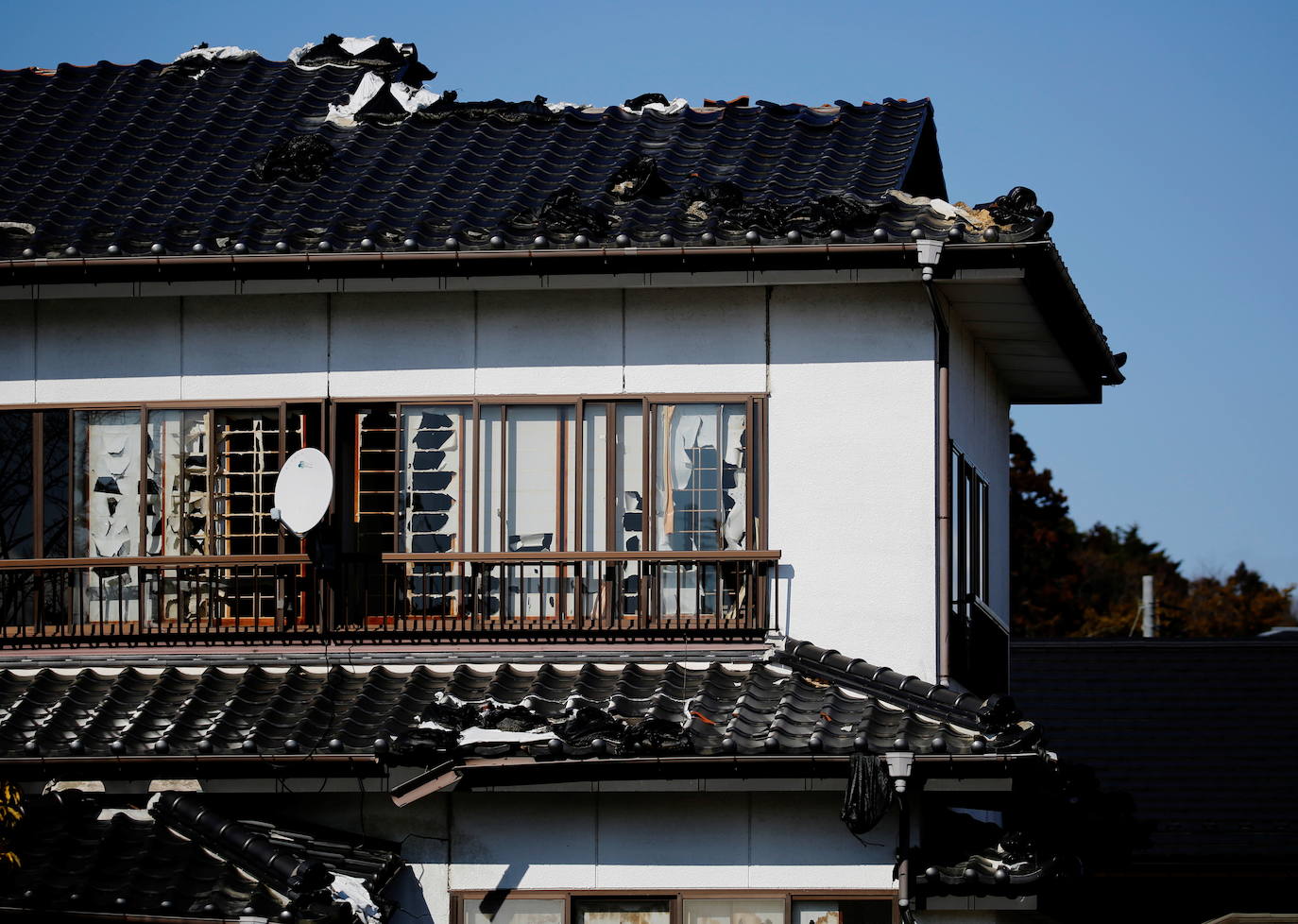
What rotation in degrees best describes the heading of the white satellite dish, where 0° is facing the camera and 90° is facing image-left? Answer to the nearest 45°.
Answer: approximately 45°
